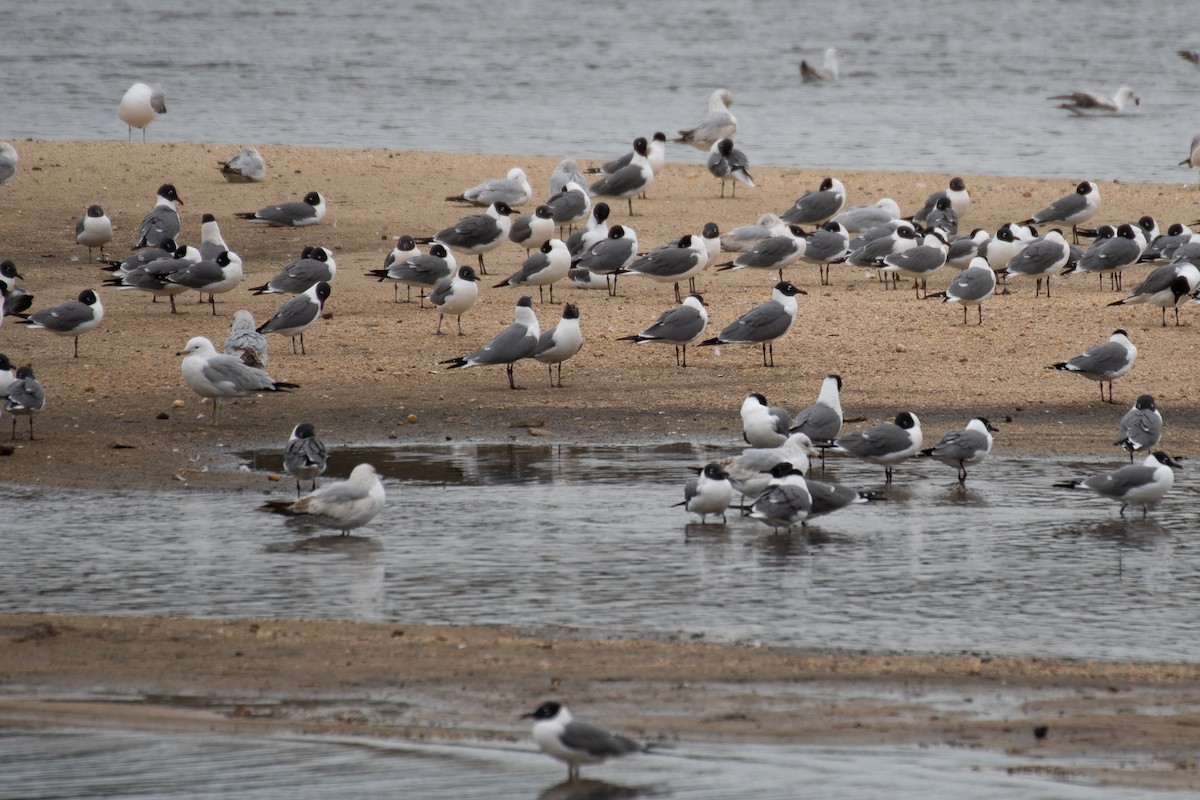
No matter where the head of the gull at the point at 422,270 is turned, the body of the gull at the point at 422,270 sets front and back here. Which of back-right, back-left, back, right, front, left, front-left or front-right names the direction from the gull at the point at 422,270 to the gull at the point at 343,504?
right

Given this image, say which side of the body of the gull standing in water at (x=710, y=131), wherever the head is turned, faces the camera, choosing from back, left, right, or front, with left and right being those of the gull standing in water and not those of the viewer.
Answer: right

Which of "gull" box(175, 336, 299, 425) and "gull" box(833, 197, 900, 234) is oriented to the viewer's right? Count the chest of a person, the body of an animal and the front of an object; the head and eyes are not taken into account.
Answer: "gull" box(833, 197, 900, 234)

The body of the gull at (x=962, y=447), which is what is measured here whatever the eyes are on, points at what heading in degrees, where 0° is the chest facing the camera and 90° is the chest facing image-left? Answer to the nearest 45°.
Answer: approximately 270°

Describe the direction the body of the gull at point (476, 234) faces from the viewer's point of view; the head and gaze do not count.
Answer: to the viewer's right

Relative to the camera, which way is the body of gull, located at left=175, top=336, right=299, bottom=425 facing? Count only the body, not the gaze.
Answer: to the viewer's left

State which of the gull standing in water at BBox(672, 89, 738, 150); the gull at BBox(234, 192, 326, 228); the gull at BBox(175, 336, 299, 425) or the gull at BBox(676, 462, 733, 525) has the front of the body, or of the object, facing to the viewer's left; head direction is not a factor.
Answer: the gull at BBox(175, 336, 299, 425)

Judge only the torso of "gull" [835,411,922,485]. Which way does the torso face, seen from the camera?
to the viewer's right

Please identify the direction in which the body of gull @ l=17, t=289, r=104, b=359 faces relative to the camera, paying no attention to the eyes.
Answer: to the viewer's right

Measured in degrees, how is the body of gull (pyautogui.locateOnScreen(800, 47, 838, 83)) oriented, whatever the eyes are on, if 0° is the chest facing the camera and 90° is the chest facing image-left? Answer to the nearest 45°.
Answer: approximately 270°

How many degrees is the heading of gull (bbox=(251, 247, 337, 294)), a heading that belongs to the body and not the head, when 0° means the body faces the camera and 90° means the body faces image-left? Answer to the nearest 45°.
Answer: approximately 270°

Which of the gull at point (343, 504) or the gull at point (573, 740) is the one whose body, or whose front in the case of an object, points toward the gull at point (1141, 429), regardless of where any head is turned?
the gull at point (343, 504)

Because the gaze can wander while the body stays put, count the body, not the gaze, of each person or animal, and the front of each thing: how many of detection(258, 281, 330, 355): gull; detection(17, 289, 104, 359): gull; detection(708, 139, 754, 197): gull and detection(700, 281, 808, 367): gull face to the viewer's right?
3

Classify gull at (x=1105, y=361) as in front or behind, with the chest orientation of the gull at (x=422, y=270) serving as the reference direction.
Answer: in front
